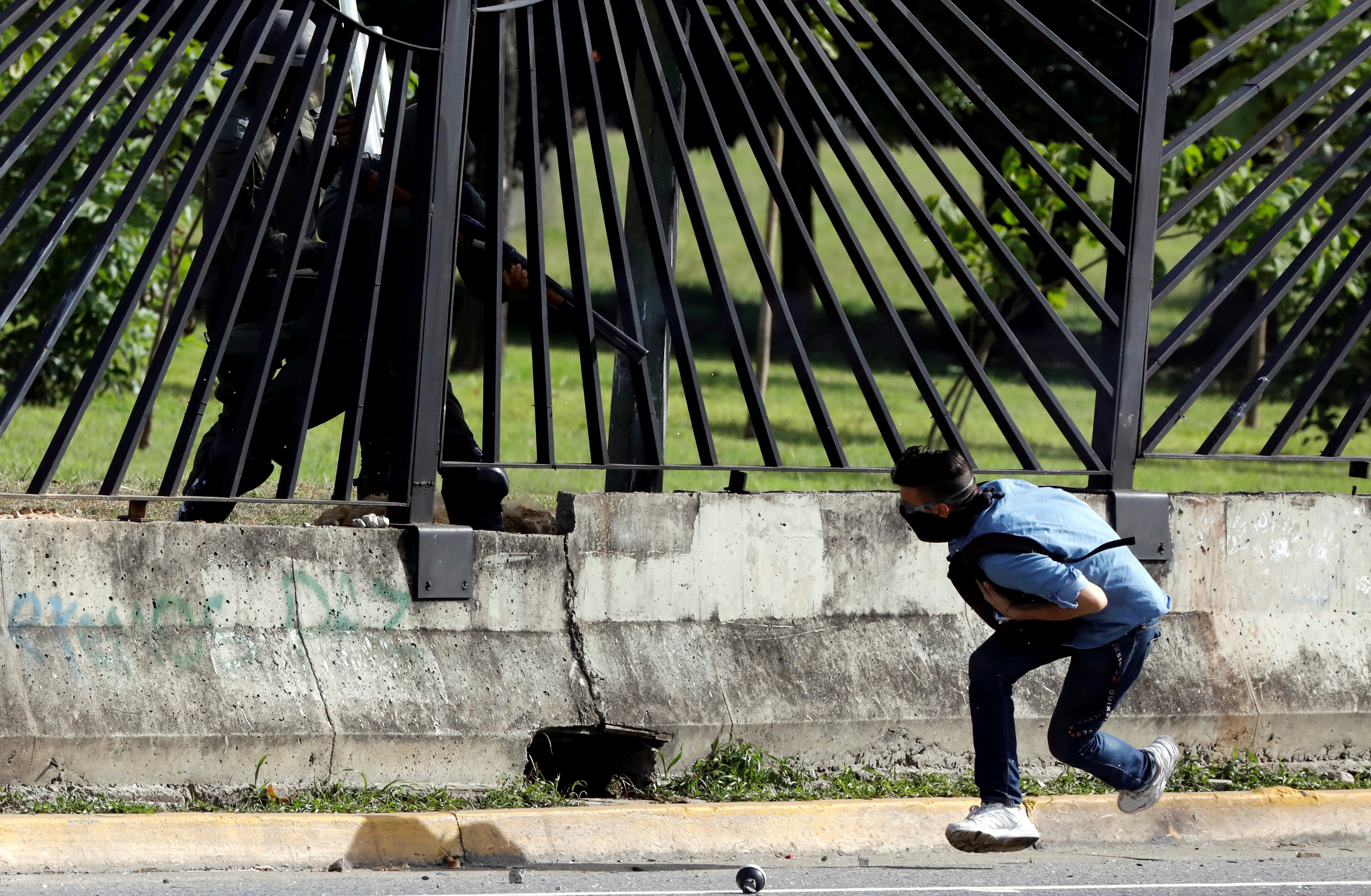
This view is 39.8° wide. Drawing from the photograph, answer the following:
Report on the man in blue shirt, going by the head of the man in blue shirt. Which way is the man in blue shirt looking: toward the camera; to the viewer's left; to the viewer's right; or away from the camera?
to the viewer's left

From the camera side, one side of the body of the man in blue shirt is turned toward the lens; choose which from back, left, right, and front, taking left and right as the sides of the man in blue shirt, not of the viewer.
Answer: left

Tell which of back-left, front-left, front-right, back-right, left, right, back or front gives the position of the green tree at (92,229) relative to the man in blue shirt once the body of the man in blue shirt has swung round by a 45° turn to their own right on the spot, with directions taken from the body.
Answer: front
